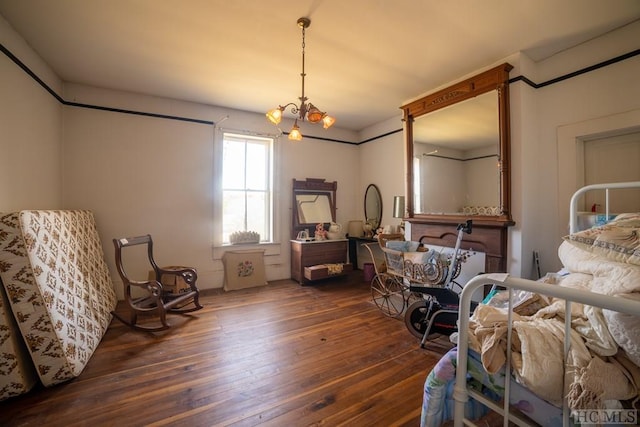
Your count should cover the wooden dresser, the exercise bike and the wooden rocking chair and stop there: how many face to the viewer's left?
1

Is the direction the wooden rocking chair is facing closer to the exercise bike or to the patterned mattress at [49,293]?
the exercise bike

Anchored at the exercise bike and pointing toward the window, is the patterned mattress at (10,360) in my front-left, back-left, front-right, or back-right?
front-left

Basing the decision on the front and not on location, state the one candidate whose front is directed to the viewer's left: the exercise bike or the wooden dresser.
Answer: the exercise bike

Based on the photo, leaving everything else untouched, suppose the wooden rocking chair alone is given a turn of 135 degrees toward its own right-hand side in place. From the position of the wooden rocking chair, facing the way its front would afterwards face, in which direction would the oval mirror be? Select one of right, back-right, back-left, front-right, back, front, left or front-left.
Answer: back

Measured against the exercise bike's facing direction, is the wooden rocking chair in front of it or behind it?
in front

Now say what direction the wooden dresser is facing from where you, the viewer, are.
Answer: facing the viewer and to the right of the viewer

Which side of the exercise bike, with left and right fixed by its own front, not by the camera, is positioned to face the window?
front

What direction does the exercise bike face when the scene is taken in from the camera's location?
facing to the left of the viewer

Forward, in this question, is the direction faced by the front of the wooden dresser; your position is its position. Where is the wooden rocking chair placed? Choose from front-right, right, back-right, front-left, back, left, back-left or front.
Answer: right

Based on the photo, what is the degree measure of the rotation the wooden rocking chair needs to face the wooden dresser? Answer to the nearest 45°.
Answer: approximately 45° to its left

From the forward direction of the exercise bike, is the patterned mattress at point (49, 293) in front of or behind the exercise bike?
in front
